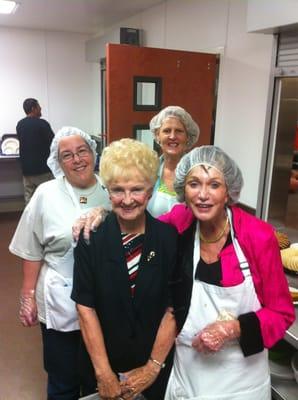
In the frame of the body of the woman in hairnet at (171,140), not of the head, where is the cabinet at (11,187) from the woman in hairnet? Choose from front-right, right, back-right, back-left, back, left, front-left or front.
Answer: back-right

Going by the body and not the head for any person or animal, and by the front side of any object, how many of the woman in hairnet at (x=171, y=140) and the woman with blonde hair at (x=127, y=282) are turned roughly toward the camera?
2

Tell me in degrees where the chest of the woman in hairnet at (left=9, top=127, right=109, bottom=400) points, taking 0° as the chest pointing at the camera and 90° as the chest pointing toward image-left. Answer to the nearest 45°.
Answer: approximately 315°

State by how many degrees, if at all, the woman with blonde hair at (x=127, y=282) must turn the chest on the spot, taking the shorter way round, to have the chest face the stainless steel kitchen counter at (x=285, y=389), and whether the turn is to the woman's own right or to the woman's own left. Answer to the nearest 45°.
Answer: approximately 90° to the woman's own left

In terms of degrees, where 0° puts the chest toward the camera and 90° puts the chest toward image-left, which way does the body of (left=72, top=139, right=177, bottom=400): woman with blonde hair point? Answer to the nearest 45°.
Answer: approximately 0°
